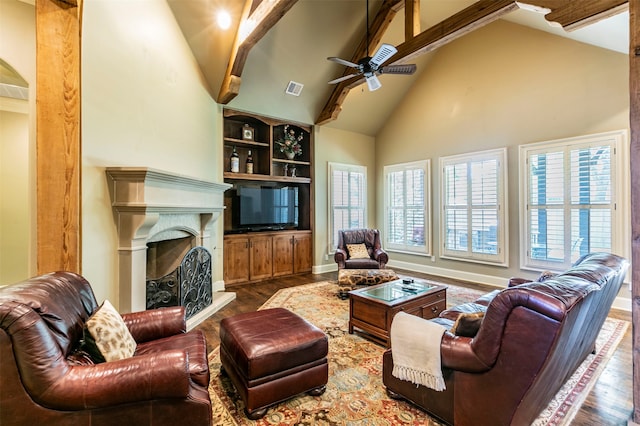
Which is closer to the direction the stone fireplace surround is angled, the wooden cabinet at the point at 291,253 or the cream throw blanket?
the cream throw blanket

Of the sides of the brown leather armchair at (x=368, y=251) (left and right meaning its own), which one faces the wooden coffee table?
front

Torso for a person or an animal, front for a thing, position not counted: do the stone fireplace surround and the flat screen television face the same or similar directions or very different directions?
same or similar directions

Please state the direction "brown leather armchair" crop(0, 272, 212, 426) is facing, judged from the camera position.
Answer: facing to the right of the viewer

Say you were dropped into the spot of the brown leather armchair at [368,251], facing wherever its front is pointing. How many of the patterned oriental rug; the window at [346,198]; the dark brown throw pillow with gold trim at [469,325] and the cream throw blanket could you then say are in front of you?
3

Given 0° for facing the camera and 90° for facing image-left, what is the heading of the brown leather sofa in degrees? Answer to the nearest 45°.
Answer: approximately 135°

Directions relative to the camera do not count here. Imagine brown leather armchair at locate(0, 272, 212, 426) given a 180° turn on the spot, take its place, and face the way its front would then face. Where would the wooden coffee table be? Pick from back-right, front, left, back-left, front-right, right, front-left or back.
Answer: back

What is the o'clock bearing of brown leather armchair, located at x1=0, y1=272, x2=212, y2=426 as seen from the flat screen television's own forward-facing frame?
The brown leather armchair is roughly at 2 o'clock from the flat screen television.

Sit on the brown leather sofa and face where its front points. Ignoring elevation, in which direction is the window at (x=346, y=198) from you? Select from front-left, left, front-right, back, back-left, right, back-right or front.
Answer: front

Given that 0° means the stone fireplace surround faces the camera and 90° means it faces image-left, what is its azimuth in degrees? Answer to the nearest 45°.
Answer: approximately 315°

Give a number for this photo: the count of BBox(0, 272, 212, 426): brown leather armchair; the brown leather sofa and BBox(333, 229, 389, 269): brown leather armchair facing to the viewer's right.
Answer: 1

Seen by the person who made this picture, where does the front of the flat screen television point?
facing the viewer and to the right of the viewer

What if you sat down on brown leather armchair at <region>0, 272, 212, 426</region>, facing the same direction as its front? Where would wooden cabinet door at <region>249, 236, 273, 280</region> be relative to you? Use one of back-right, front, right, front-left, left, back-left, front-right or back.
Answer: front-left

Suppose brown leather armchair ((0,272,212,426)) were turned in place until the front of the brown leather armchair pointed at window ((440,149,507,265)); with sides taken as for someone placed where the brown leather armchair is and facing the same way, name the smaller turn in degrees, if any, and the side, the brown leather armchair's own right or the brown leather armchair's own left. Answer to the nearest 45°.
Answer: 0° — it already faces it

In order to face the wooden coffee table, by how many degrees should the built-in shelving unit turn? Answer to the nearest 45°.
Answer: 0° — it already faces it

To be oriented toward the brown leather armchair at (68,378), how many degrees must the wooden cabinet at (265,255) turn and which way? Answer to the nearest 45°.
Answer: approximately 45° to its right

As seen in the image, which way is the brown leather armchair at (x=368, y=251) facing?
toward the camera

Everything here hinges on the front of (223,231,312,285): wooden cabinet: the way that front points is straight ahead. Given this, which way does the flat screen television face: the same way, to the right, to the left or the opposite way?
the same way

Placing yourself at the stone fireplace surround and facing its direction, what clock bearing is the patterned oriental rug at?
The patterned oriental rug is roughly at 12 o'clock from the stone fireplace surround.

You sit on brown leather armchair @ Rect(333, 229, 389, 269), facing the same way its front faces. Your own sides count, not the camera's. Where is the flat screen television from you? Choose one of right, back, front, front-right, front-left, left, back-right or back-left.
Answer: right
